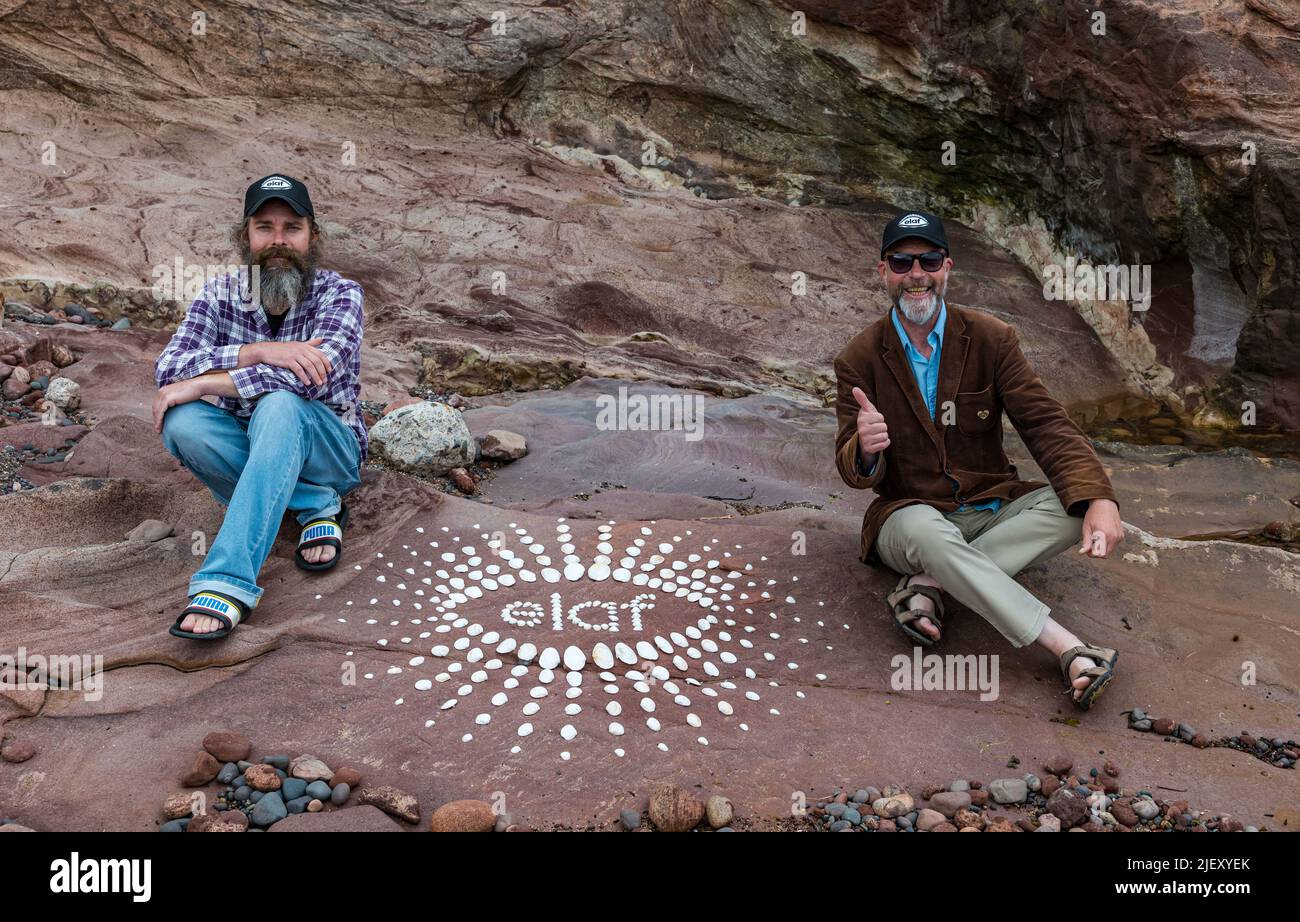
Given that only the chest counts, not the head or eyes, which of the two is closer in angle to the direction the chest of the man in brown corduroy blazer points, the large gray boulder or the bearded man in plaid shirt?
the bearded man in plaid shirt

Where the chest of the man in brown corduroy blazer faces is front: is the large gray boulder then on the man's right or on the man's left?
on the man's right

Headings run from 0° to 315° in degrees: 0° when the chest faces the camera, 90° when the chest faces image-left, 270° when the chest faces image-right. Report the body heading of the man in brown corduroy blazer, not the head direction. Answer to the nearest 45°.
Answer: approximately 0°

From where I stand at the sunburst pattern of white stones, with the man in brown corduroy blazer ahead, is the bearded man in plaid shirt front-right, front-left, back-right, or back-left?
back-left

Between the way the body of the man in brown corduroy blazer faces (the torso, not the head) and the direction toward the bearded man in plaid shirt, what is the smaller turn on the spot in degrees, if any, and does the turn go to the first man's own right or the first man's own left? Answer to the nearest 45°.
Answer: approximately 90° to the first man's own right
